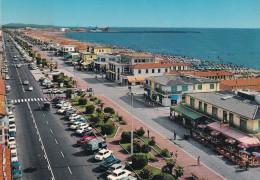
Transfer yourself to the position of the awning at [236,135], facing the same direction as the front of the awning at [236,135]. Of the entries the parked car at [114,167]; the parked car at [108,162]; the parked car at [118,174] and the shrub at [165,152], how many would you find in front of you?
4

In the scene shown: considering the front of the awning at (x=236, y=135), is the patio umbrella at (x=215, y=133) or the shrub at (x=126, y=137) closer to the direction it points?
the shrub

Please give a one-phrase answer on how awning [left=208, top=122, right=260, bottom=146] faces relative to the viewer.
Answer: facing the viewer and to the left of the viewer

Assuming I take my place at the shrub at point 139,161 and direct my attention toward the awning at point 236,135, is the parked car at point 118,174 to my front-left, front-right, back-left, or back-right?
back-right

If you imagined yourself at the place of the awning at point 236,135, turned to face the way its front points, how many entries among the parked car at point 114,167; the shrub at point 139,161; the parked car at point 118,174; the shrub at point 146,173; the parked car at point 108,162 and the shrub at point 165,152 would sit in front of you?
6

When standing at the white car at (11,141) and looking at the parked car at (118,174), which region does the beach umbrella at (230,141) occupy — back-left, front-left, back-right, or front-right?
front-left

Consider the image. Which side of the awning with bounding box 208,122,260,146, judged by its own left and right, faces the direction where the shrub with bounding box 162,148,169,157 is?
front

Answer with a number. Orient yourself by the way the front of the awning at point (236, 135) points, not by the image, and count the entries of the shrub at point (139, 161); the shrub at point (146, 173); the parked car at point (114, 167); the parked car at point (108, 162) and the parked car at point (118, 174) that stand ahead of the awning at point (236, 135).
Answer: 5

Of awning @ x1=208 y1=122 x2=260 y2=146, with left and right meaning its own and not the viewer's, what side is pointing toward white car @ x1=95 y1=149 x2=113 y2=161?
front

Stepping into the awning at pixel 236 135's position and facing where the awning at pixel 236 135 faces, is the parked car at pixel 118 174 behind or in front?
in front

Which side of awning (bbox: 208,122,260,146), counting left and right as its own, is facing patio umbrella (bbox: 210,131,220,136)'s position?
right

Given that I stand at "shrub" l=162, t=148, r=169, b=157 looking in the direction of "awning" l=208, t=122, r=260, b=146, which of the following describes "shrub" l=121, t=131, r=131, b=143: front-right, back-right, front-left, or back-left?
back-left

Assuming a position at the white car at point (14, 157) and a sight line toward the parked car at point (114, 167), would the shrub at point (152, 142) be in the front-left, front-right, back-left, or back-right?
front-left

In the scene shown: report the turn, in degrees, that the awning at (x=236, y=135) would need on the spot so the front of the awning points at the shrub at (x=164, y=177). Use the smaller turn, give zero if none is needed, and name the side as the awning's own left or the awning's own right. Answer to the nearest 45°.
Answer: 0° — it already faces it

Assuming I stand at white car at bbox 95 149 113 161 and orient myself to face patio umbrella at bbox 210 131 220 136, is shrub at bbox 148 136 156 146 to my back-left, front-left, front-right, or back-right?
front-left

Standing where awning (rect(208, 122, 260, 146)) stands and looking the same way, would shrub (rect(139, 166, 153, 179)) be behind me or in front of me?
in front

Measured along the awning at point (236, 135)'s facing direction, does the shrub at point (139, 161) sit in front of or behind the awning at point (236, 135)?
in front
